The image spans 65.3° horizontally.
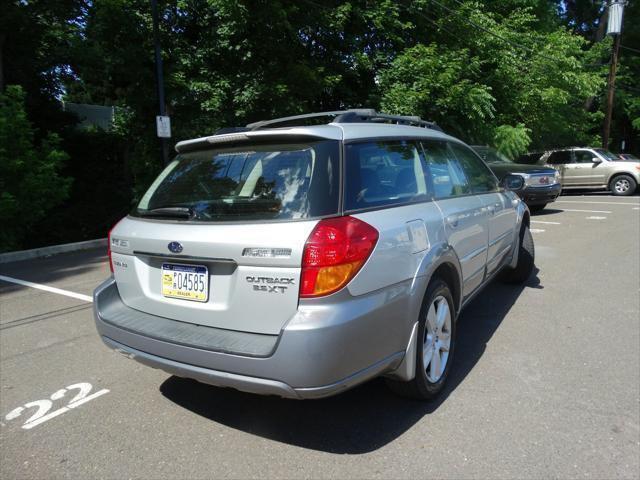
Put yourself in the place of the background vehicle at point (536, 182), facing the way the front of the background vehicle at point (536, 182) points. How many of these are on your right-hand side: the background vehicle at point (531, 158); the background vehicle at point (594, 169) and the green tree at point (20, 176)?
1

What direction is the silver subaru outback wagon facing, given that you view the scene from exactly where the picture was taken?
facing away from the viewer and to the right of the viewer

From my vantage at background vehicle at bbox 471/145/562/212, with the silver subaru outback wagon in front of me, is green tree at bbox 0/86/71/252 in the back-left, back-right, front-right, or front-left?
front-right

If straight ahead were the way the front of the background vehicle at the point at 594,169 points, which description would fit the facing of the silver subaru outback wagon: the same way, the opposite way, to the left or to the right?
to the left

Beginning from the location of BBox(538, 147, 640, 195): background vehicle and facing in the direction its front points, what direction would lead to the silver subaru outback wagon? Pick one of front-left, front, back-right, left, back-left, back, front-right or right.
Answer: right

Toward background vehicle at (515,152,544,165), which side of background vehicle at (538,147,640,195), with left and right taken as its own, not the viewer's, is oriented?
back

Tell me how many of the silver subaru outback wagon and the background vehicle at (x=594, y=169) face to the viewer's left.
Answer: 0

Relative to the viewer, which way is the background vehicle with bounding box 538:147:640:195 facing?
to the viewer's right

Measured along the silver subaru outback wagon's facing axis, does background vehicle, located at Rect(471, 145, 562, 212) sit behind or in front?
in front
